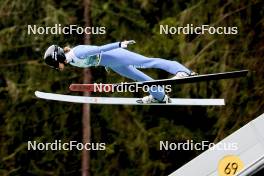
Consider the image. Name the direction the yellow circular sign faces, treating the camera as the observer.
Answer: facing the viewer
